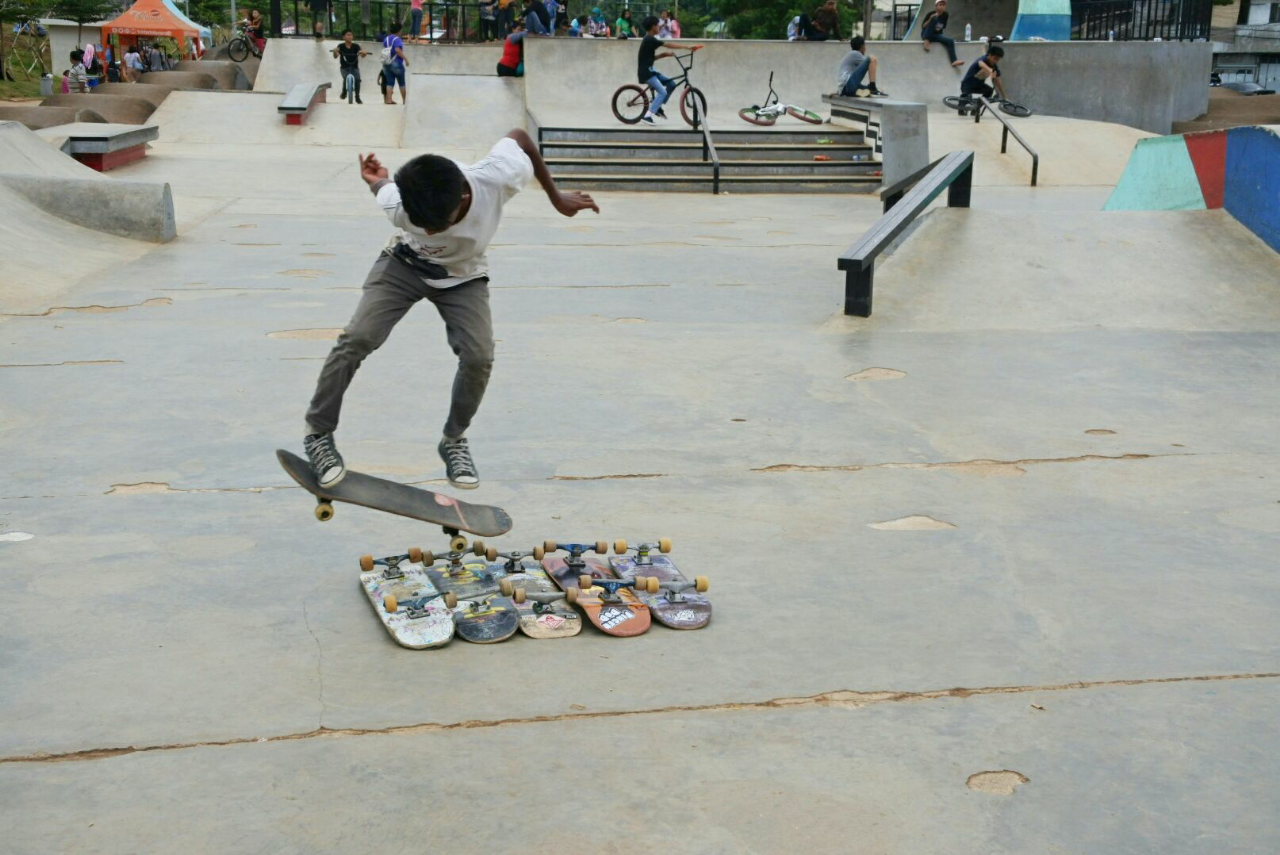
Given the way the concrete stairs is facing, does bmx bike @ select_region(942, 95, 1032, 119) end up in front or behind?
behind

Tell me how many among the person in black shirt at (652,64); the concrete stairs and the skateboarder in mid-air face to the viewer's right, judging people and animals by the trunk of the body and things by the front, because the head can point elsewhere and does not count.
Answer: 1

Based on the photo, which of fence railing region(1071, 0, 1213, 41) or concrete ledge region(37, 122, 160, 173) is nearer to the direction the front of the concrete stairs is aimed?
the concrete ledge

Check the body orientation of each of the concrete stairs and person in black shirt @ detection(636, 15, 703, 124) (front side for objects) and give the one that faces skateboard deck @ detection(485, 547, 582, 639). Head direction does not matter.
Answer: the concrete stairs

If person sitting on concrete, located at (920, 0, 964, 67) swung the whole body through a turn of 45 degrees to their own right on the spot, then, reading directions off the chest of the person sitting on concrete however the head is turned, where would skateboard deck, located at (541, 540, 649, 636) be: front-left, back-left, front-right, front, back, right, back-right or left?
front

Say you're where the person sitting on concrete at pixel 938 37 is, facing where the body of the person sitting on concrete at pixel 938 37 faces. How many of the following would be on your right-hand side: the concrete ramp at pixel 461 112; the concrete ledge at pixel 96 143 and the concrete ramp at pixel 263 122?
3

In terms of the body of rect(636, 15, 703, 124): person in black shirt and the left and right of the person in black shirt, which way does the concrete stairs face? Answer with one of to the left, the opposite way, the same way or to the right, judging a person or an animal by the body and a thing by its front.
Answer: to the right

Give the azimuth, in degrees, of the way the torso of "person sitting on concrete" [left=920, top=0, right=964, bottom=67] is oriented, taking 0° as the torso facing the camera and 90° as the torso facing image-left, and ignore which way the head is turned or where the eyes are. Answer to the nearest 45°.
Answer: approximately 315°

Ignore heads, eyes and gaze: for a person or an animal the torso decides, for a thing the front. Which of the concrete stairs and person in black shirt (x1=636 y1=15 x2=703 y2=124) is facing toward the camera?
the concrete stairs

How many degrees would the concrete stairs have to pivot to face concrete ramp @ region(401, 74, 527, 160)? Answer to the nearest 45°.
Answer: approximately 135° to its right

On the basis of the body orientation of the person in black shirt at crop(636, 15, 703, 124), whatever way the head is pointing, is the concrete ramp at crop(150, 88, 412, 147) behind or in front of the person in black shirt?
behind

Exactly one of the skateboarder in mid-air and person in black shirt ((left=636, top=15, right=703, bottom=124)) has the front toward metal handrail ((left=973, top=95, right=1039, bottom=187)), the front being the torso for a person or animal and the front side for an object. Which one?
the person in black shirt

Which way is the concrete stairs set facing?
toward the camera

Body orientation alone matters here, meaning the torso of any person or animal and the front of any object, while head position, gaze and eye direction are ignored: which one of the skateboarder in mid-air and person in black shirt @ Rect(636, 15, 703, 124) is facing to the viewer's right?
the person in black shirt

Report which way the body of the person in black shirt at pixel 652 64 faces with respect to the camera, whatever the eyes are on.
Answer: to the viewer's right

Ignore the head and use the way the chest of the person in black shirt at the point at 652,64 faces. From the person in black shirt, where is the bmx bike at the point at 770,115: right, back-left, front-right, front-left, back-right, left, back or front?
front-left
